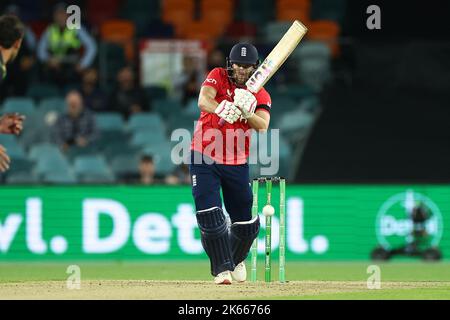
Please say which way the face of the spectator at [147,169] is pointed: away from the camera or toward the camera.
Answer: toward the camera

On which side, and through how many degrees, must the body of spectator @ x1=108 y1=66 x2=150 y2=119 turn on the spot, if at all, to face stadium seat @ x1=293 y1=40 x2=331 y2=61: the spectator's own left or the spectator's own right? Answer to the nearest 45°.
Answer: approximately 90° to the spectator's own left

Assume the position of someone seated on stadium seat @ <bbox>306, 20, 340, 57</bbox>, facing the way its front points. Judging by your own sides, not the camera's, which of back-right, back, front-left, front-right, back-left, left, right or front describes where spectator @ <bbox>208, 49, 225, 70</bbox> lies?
front-right

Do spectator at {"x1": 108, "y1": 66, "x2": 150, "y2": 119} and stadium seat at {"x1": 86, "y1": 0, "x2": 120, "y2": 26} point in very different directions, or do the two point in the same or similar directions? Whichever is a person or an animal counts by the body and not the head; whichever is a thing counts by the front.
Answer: same or similar directions

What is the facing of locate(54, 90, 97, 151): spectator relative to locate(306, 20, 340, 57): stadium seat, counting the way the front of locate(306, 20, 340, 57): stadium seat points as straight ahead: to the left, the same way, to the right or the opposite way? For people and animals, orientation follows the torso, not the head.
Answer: the same way

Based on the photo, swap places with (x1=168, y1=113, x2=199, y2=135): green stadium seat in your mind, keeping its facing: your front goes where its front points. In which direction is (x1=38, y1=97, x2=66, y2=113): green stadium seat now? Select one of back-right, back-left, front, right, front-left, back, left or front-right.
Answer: right

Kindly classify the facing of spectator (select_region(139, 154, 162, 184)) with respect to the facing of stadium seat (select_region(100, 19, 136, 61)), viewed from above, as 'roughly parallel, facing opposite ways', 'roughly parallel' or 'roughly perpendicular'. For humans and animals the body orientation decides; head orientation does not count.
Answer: roughly parallel

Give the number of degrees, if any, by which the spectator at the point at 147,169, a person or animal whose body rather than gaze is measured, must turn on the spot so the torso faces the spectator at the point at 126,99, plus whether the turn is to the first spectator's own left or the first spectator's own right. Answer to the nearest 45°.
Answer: approximately 180°

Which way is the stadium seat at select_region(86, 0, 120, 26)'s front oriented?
toward the camera

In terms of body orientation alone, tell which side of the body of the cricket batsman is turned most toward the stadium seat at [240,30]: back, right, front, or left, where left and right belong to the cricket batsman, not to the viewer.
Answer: back

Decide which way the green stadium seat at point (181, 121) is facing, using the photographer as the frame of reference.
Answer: facing the viewer

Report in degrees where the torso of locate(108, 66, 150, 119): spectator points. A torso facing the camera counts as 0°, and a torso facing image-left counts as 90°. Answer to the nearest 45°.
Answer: approximately 0°
